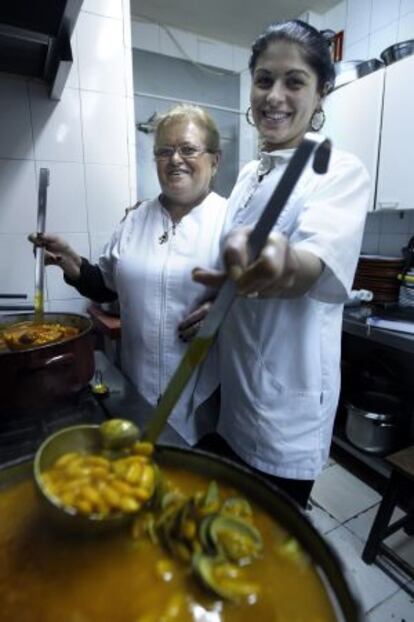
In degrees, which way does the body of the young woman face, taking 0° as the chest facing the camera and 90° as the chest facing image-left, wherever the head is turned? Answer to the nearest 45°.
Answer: approximately 45°

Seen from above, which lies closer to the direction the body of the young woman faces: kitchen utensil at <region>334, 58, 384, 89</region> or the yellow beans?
the yellow beans

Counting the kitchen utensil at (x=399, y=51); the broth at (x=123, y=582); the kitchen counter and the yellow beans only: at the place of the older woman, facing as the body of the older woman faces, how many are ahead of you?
2

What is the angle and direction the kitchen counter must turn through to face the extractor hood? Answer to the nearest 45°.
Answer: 0° — it already faces it

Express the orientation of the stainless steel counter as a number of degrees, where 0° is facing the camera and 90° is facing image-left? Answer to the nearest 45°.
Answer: approximately 45°
